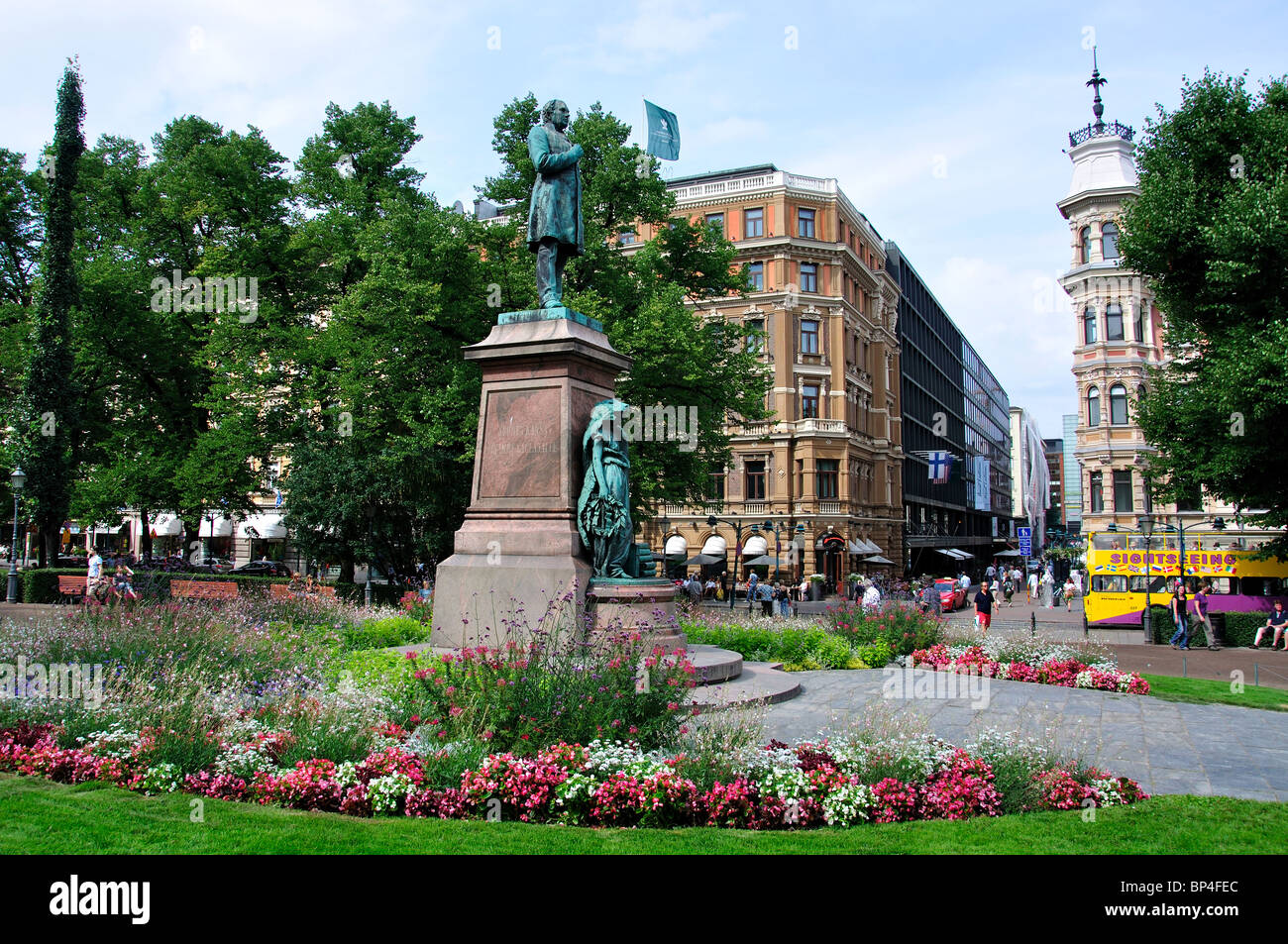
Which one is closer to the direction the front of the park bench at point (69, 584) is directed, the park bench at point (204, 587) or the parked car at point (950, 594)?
the park bench

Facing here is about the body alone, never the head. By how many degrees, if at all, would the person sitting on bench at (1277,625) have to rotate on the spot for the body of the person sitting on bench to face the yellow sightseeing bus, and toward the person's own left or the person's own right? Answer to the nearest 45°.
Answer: approximately 90° to the person's own right

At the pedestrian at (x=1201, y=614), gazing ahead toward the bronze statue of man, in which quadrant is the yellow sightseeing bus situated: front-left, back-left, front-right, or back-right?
back-right

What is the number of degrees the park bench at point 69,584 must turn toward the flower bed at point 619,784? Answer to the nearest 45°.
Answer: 0° — it already faces it

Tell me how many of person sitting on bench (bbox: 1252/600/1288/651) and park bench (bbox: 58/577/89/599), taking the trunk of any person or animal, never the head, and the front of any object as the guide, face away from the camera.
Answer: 0

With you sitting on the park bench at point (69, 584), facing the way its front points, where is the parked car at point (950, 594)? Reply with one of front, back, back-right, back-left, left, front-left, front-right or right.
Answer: left

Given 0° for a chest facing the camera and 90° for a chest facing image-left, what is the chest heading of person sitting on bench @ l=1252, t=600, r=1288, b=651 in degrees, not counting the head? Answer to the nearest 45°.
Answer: approximately 45°

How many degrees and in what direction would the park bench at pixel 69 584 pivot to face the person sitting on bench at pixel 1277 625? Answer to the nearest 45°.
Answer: approximately 45° to its left

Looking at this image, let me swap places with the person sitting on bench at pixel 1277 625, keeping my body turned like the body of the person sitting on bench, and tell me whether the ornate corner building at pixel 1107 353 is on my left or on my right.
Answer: on my right

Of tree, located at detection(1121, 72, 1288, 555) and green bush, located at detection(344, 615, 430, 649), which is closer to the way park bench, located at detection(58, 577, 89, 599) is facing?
the green bush

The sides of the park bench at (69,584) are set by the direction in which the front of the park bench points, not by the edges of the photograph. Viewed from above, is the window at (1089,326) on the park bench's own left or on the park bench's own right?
on the park bench's own left
